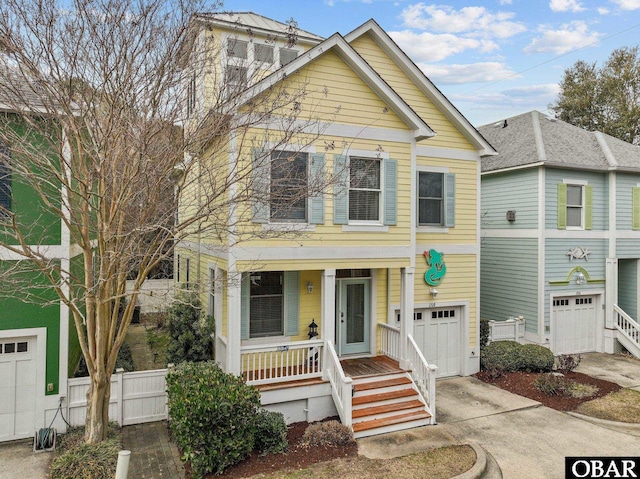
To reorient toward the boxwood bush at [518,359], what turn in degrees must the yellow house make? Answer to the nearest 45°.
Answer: approximately 45° to its left

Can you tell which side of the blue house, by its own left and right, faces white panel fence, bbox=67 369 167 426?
right

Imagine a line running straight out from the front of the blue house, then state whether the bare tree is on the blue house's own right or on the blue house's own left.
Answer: on the blue house's own right

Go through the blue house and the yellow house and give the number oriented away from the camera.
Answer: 0

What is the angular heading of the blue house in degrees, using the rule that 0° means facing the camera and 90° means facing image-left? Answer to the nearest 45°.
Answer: approximately 315°

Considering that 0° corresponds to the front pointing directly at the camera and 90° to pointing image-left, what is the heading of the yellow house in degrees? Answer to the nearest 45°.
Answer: approximately 0°

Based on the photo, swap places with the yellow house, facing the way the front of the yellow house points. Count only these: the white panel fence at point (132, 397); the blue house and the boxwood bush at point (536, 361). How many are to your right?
1

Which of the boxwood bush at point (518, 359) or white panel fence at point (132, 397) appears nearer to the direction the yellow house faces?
the white panel fence

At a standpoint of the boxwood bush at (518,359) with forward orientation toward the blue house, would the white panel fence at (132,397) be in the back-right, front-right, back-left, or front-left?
back-left

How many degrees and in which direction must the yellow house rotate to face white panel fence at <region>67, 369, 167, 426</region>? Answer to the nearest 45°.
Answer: approximately 90° to its right

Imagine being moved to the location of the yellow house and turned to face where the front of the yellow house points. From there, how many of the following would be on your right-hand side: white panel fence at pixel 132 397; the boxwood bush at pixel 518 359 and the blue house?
1

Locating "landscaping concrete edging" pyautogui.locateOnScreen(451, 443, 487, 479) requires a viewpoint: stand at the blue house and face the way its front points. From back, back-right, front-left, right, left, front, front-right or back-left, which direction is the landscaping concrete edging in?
front-right

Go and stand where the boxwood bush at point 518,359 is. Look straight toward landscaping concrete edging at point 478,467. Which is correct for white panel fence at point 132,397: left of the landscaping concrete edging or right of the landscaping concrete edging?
right

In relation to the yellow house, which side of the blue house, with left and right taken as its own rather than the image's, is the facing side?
right
